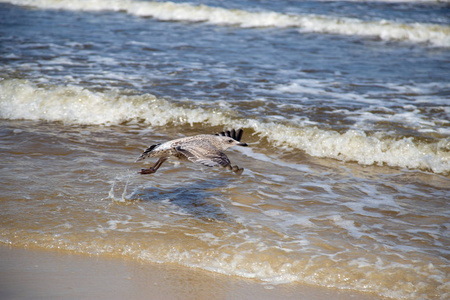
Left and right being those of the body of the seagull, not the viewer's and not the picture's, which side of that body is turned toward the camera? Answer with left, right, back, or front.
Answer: right
